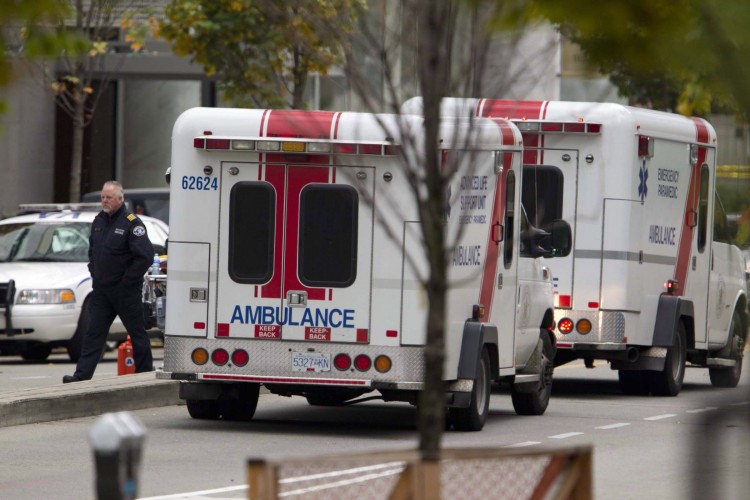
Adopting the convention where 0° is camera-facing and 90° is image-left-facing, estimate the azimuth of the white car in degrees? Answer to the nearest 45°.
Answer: approximately 45°

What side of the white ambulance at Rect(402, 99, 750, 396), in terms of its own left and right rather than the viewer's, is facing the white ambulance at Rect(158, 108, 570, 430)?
back

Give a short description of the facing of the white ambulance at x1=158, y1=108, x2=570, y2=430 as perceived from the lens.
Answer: facing away from the viewer and to the right of the viewer

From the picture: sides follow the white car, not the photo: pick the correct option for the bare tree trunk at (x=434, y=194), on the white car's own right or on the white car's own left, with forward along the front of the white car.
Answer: on the white car's own left

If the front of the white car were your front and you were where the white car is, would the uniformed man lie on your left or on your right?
on your left

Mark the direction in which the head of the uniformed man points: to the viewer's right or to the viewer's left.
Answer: to the viewer's left

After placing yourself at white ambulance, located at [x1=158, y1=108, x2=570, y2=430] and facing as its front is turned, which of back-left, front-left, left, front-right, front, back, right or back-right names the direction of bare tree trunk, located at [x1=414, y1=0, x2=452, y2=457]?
back-right

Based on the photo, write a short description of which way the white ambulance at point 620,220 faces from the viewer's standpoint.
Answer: facing away from the viewer and to the right of the viewer

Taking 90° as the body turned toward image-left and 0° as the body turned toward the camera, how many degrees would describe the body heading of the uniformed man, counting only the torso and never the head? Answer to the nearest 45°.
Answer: approximately 45°
